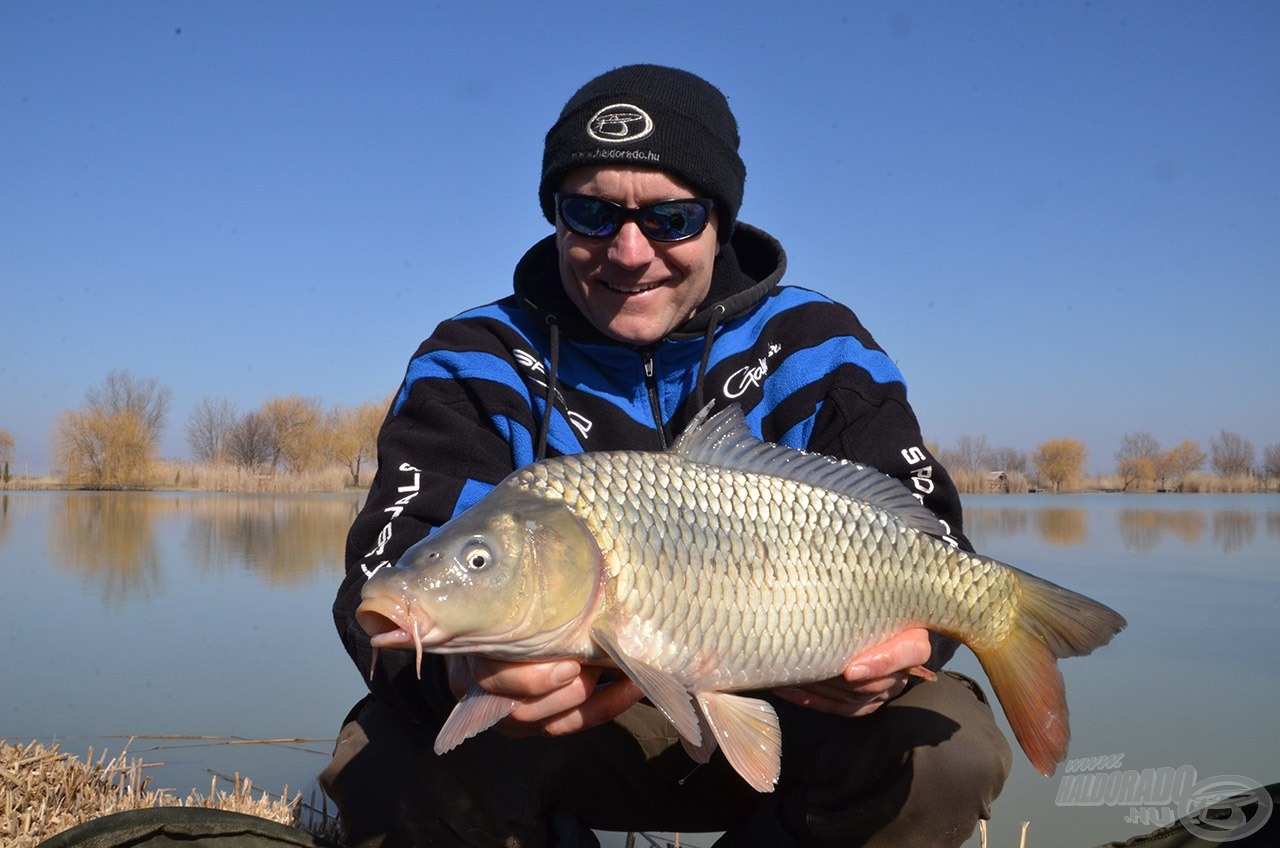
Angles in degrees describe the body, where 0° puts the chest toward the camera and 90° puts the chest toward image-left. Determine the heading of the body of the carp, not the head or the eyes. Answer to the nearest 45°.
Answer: approximately 90°

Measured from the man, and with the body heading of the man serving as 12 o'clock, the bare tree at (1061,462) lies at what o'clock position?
The bare tree is roughly at 7 o'clock from the man.

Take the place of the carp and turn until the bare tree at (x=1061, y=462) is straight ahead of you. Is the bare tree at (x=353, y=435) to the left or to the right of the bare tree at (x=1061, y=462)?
left

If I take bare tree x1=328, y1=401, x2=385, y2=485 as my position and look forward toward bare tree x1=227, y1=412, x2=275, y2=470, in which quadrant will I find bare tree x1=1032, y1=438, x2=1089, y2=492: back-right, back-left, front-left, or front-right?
back-right

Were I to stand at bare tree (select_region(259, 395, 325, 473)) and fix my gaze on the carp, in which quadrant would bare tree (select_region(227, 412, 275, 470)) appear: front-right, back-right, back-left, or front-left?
back-right

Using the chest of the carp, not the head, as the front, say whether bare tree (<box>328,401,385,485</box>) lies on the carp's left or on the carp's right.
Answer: on the carp's right

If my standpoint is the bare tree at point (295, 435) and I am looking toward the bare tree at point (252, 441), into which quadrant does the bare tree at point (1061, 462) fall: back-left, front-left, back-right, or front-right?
back-right
